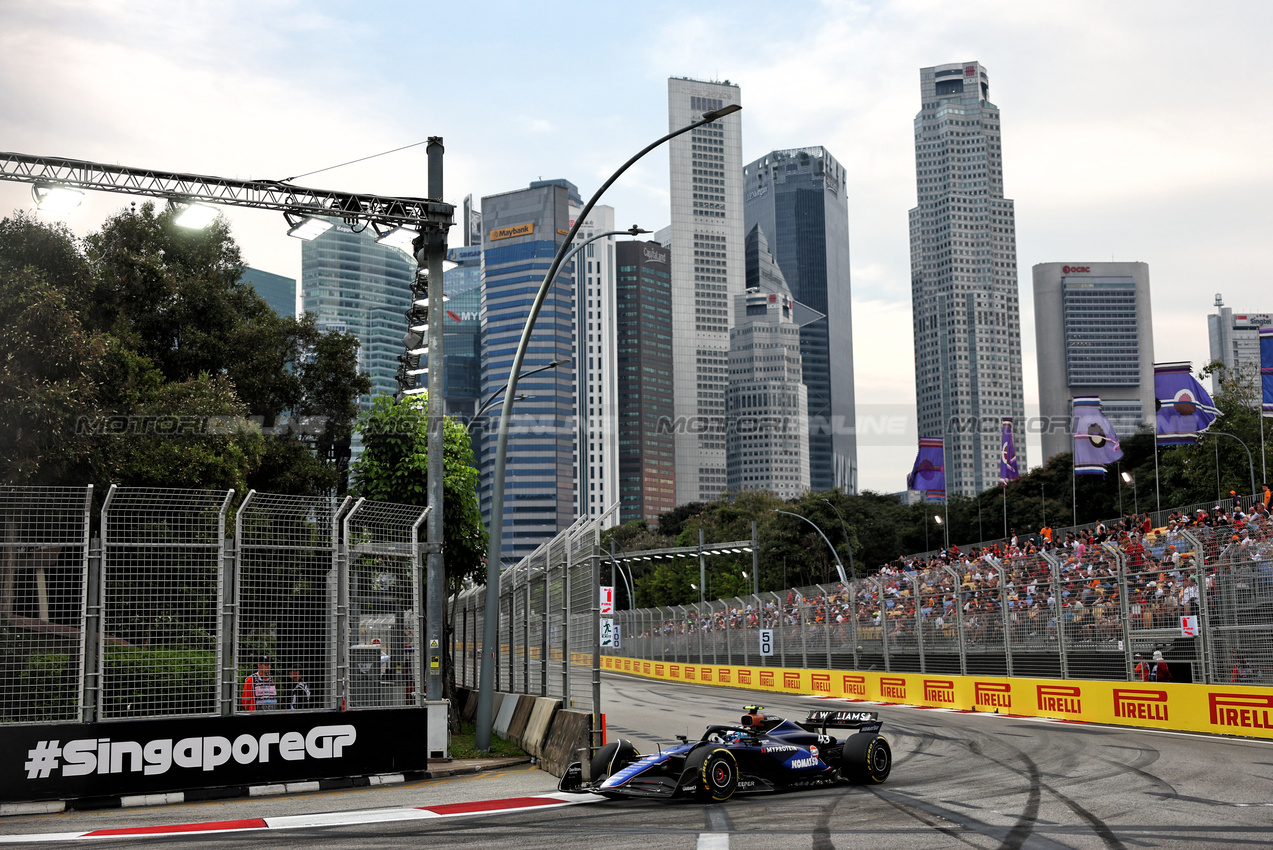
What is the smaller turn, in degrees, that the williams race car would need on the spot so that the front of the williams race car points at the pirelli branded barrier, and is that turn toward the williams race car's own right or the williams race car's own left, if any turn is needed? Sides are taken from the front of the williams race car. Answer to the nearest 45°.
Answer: approximately 180°

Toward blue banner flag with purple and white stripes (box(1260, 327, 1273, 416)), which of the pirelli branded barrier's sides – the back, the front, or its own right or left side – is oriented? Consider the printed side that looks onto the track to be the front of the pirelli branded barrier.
back

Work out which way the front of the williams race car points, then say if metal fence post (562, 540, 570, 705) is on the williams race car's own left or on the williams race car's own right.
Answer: on the williams race car's own right

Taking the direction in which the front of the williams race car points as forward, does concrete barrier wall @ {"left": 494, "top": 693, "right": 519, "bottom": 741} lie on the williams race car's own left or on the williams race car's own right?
on the williams race car's own right

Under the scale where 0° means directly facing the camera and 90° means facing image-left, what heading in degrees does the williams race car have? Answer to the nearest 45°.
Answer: approximately 45°
